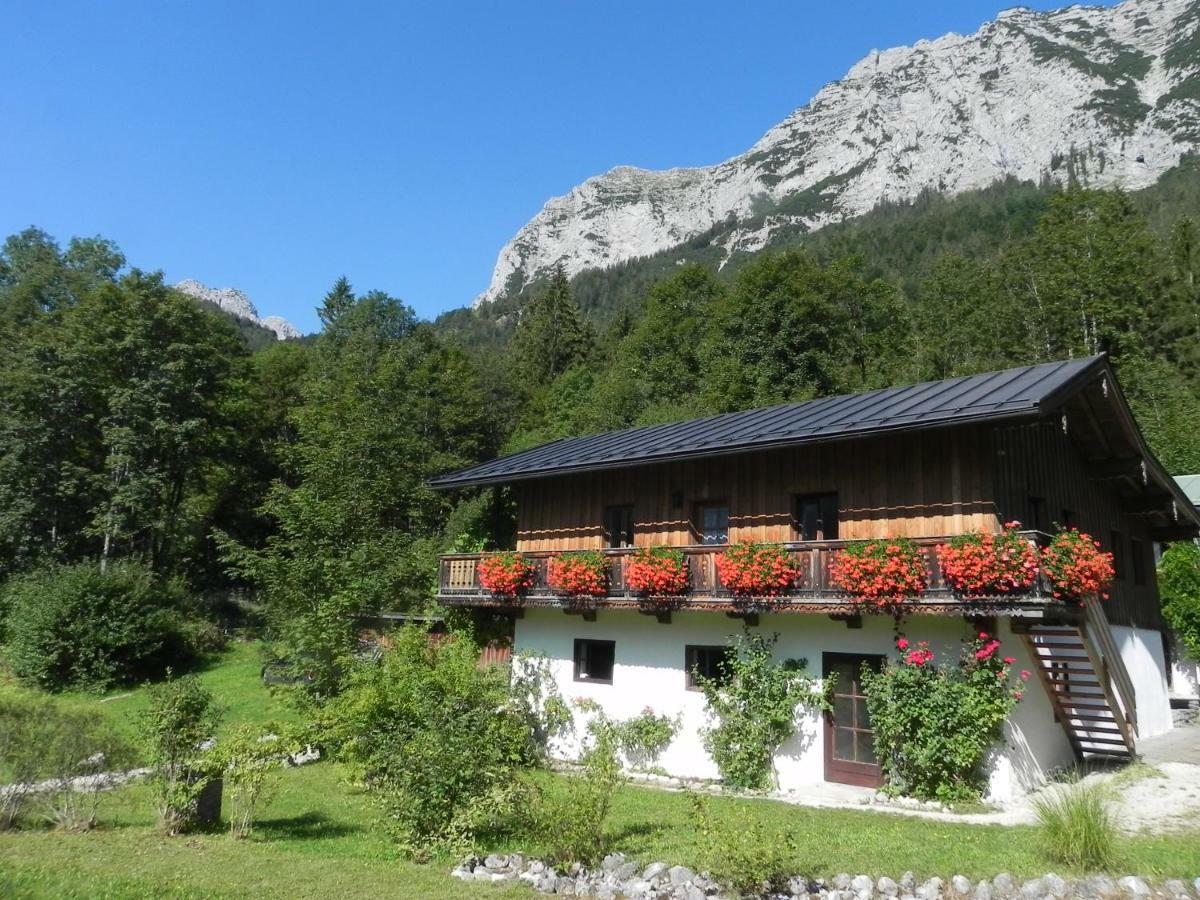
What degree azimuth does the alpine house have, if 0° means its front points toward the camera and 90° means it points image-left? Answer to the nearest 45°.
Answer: approximately 45°

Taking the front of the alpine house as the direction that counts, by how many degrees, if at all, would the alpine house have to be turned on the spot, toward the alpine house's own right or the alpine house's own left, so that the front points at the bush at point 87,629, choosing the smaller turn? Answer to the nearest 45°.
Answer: approximately 45° to the alpine house's own right

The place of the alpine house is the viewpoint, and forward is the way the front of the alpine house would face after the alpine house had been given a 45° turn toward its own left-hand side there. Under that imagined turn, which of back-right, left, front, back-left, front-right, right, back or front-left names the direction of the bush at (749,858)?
front

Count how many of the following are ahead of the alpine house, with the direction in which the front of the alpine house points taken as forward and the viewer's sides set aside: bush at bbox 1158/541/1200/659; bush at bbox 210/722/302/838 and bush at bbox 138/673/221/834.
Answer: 2

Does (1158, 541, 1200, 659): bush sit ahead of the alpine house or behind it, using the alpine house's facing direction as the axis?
behind

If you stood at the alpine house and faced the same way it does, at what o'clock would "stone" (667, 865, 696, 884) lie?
The stone is roughly at 11 o'clock from the alpine house.
